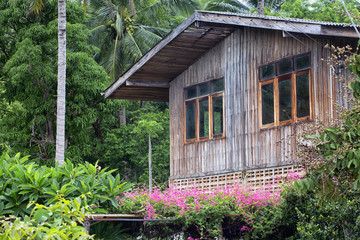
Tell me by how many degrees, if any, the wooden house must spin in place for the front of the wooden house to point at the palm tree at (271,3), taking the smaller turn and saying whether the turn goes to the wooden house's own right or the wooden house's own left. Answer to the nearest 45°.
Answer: approximately 135° to the wooden house's own right

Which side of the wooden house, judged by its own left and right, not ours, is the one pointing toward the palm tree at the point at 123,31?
right

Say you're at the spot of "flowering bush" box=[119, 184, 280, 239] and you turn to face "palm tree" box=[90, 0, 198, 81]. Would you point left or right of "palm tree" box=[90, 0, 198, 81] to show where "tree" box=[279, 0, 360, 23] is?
right

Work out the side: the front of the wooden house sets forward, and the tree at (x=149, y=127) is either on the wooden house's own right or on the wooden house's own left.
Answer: on the wooden house's own right

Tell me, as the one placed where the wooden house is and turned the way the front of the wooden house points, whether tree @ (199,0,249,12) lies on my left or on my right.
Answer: on my right

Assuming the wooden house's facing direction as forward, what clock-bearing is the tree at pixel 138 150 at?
The tree is roughly at 4 o'clock from the wooden house.

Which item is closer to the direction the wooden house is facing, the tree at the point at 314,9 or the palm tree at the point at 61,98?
the palm tree

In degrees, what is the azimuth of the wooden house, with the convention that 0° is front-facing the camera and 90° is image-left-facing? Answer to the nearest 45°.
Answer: approximately 45°

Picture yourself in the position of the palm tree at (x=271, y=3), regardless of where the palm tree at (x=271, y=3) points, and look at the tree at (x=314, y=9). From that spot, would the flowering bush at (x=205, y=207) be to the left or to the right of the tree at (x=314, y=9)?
right

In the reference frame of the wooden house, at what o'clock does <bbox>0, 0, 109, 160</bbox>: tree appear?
The tree is roughly at 3 o'clock from the wooden house.

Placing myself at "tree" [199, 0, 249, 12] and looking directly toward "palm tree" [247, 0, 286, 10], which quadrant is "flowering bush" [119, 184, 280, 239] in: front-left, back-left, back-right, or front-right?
back-right
